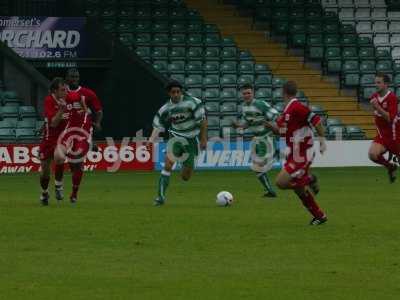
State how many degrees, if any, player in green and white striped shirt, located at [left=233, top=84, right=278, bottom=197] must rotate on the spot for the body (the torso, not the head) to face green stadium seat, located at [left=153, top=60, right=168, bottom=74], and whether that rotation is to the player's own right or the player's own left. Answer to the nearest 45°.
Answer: approximately 135° to the player's own right

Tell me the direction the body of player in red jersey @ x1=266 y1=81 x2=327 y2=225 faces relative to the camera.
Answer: to the viewer's left

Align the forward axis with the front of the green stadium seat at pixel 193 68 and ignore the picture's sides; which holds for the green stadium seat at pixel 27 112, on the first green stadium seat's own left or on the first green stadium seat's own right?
on the first green stadium seat's own right

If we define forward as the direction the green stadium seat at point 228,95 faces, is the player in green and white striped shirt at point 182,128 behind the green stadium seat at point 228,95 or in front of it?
in front

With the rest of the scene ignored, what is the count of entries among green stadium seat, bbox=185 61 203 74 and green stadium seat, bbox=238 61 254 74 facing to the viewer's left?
0

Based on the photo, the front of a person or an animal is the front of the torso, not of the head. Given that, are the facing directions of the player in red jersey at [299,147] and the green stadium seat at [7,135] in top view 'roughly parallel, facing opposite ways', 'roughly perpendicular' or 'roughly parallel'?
roughly perpendicular

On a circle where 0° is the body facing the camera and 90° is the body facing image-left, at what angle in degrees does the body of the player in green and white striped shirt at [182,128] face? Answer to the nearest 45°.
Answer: approximately 0°

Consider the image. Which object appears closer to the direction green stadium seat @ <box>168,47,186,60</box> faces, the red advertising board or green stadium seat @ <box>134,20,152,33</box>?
the red advertising board

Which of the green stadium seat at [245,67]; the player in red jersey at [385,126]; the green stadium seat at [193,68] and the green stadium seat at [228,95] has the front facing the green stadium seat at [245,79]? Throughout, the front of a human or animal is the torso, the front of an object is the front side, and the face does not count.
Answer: the green stadium seat at [245,67]

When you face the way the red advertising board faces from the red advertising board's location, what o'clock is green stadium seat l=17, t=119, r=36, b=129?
The green stadium seat is roughly at 4 o'clock from the red advertising board.

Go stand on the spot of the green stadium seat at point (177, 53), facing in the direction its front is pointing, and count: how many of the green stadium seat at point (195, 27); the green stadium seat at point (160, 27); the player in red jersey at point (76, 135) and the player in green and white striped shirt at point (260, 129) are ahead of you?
2
